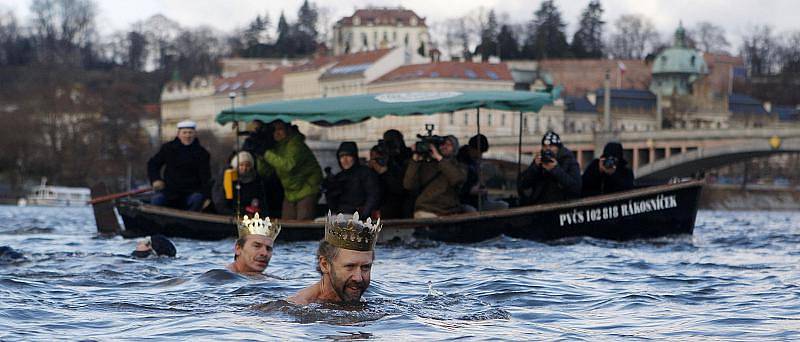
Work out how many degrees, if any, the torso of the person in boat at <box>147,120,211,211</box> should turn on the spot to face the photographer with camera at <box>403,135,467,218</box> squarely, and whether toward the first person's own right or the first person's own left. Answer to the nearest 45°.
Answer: approximately 45° to the first person's own left

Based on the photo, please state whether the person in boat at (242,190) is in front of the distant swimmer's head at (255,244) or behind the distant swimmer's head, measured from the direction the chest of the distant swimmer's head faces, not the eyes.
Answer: behind

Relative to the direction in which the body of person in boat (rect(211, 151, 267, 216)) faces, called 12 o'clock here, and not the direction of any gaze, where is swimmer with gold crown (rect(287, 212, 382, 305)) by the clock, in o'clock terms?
The swimmer with gold crown is roughly at 12 o'clock from the person in boat.

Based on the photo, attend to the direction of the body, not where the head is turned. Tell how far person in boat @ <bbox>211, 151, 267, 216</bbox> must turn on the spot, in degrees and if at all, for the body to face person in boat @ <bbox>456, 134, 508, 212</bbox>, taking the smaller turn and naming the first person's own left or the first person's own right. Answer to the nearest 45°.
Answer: approximately 90° to the first person's own left

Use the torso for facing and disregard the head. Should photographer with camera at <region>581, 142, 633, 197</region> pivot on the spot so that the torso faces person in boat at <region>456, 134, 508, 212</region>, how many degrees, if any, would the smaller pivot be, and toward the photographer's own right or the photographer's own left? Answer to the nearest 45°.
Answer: approximately 90° to the photographer's own right
